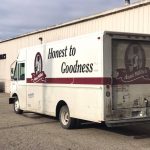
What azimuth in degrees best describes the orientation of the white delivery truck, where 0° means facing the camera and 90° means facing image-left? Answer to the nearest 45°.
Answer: approximately 135°
